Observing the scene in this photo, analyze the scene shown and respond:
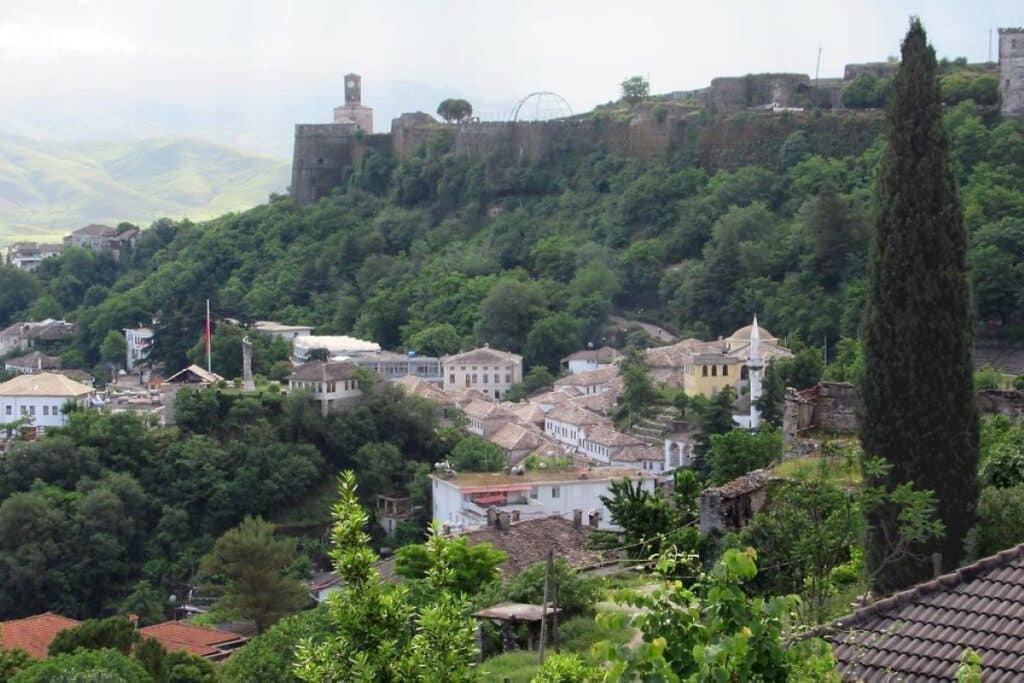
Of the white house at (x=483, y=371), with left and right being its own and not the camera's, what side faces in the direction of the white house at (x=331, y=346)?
right

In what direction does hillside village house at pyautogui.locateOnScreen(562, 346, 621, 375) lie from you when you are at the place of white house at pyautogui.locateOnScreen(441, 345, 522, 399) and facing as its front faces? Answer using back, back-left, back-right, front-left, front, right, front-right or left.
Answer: left

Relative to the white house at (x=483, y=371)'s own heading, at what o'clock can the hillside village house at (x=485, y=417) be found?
The hillside village house is roughly at 12 o'clock from the white house.

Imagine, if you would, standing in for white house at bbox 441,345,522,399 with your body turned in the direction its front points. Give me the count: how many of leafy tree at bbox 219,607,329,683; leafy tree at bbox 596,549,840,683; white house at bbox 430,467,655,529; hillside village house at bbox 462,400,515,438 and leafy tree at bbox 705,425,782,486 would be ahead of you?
5

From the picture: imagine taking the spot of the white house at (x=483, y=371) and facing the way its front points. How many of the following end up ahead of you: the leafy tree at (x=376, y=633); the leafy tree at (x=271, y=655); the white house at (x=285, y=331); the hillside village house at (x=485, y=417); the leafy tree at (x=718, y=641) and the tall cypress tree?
5

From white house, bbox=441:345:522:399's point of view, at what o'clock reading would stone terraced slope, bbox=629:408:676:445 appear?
The stone terraced slope is roughly at 11 o'clock from the white house.

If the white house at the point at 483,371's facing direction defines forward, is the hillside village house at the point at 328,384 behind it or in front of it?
in front

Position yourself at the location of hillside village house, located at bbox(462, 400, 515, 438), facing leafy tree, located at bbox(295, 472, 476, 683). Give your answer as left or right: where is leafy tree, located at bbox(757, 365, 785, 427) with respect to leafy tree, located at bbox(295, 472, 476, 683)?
left

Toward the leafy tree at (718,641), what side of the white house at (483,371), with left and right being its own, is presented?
front

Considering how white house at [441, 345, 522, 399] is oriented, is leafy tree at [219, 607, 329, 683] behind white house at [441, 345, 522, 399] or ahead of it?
ahead

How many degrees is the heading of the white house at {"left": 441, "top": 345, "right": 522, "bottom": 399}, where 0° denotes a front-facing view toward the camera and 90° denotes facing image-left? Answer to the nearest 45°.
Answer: approximately 0°
